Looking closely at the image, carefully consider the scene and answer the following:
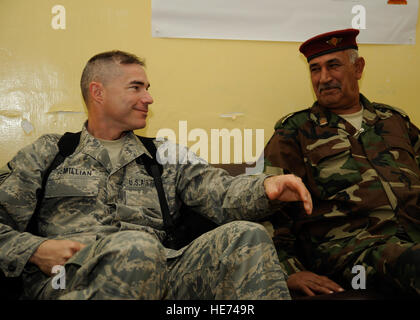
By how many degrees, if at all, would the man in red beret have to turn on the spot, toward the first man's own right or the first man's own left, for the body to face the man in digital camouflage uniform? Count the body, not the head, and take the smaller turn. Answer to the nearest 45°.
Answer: approximately 45° to the first man's own right

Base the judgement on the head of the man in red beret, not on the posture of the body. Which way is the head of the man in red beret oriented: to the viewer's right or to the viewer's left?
to the viewer's left

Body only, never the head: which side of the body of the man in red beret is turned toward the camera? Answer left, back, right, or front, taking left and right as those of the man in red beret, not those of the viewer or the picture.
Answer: front

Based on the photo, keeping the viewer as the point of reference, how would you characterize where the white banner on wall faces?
facing the viewer

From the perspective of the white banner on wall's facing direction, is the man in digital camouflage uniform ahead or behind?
ahead

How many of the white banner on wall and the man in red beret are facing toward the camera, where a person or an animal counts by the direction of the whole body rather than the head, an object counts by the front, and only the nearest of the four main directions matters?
2
